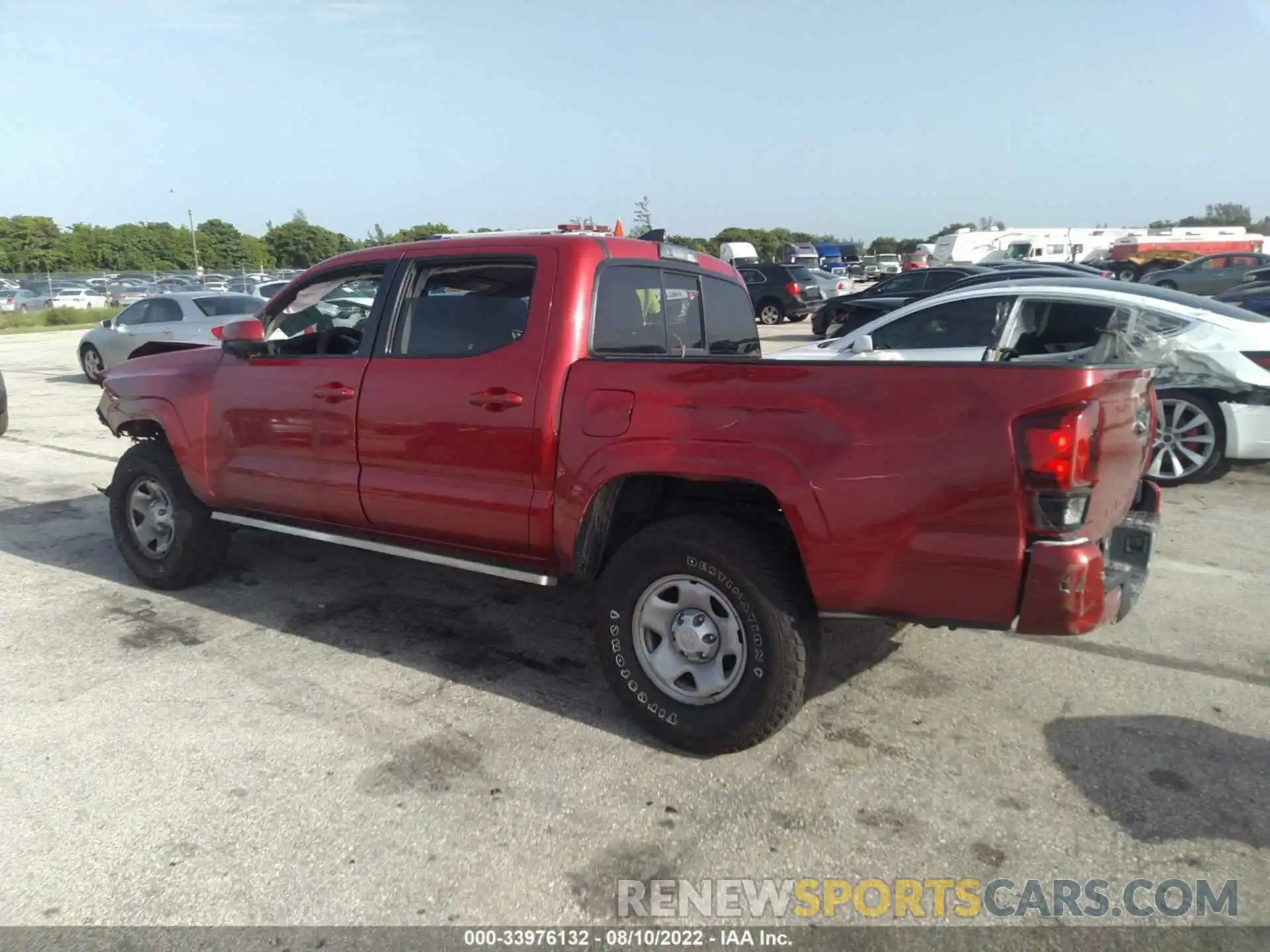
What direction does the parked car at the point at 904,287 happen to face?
to the viewer's left

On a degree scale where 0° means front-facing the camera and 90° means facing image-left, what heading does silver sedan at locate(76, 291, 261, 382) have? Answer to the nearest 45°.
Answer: approximately 135°

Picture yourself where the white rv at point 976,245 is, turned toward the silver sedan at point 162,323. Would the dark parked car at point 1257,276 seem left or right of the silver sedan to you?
left

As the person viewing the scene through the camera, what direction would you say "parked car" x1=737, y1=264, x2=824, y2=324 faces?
facing away from the viewer and to the left of the viewer

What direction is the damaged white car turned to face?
to the viewer's left

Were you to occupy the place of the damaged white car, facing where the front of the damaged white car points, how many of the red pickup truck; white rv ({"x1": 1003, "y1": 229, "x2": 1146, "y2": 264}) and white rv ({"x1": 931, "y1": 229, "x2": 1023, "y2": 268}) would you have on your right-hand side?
2

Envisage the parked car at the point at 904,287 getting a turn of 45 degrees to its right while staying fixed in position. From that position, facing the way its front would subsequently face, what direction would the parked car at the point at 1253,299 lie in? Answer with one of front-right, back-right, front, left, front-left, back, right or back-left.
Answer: back

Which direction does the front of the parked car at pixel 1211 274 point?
to the viewer's left

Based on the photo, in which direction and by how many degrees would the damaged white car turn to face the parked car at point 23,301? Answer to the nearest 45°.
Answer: approximately 45° to its right
